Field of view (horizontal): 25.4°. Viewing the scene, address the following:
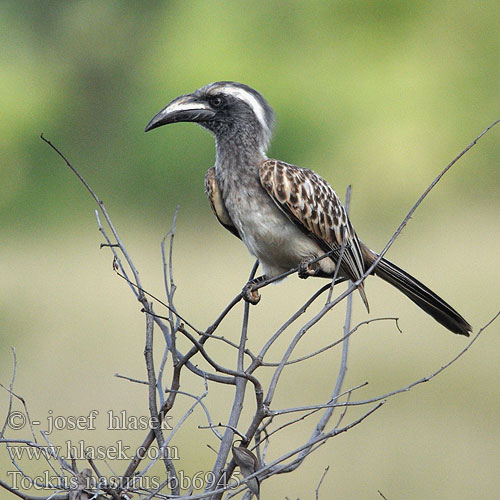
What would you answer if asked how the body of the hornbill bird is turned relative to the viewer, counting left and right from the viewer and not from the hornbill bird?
facing the viewer and to the left of the viewer
